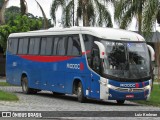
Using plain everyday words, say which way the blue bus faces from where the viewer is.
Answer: facing the viewer and to the right of the viewer

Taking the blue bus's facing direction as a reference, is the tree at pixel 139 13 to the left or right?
on its left

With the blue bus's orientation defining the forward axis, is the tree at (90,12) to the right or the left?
on its left
